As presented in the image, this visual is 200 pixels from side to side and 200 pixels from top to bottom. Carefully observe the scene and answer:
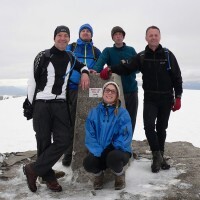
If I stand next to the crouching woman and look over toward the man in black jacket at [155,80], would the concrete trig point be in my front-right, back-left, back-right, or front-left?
front-left

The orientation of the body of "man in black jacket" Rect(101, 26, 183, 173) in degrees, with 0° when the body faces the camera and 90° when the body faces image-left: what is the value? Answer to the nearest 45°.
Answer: approximately 0°

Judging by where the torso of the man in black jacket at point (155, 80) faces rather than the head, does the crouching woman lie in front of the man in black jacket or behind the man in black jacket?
in front

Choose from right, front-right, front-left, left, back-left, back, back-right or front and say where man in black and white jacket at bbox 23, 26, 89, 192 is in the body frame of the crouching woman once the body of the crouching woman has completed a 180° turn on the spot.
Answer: left

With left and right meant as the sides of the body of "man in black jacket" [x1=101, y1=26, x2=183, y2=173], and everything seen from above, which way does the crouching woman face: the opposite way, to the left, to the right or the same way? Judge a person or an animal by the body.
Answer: the same way

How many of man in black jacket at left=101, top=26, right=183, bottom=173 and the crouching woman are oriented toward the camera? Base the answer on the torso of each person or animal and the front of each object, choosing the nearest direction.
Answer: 2

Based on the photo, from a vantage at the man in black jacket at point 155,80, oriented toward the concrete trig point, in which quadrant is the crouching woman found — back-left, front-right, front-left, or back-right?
front-left

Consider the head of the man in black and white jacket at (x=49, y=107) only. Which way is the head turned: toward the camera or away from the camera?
toward the camera

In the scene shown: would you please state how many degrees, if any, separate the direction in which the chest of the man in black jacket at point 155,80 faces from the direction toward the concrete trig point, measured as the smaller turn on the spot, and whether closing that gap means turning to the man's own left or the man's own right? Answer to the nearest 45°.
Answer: approximately 90° to the man's own right

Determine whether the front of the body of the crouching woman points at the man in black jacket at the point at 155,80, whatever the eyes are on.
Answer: no

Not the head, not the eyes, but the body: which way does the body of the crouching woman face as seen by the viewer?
toward the camera

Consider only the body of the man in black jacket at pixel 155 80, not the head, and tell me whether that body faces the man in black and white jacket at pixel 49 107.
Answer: no
